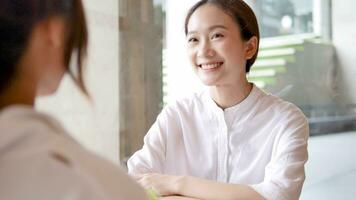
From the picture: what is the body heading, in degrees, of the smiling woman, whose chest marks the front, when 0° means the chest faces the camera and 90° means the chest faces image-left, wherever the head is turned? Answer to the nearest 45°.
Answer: approximately 45°
